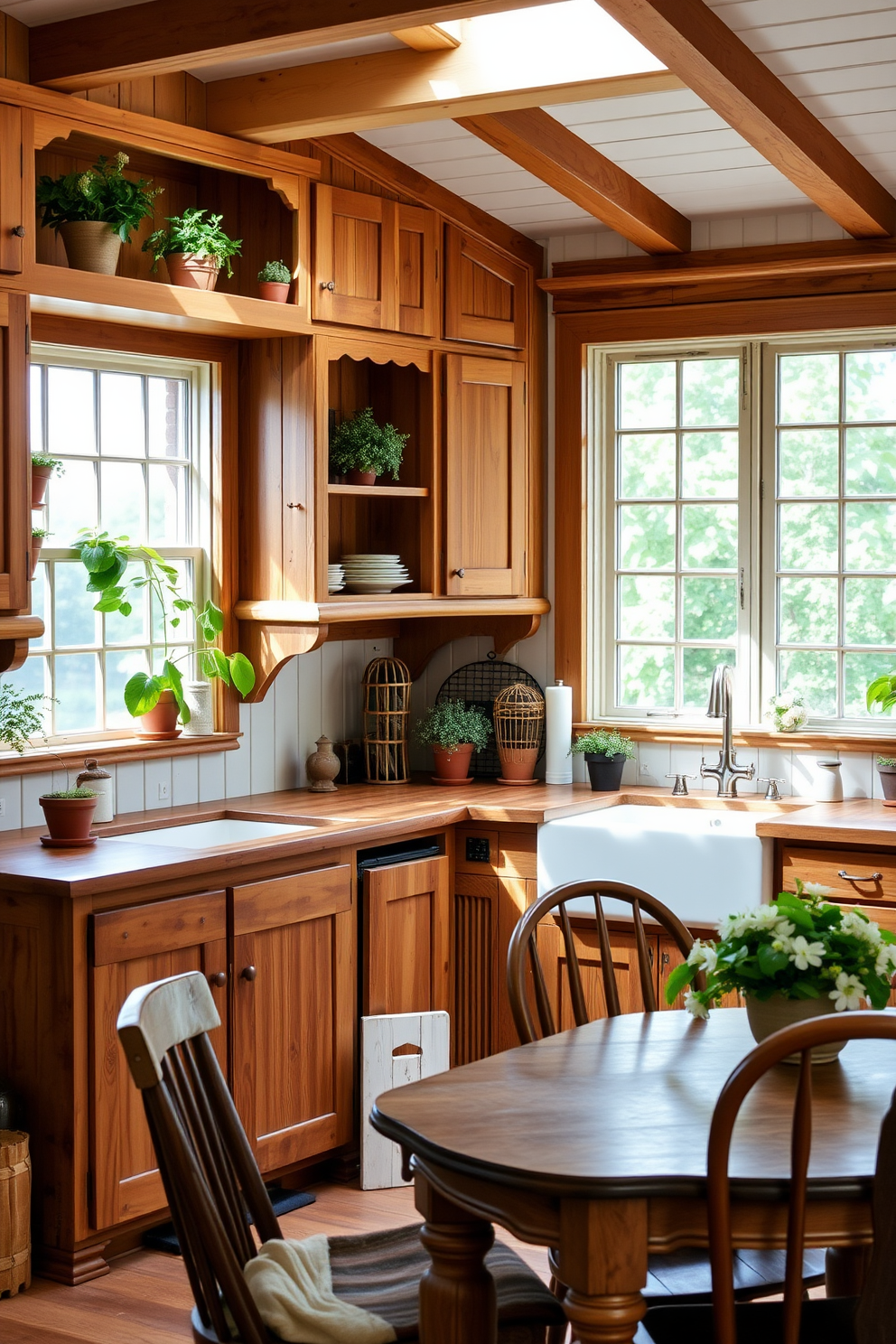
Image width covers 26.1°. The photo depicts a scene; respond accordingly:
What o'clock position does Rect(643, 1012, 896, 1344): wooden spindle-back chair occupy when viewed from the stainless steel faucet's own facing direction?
The wooden spindle-back chair is roughly at 12 o'clock from the stainless steel faucet.

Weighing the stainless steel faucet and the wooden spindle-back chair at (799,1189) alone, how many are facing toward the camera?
1

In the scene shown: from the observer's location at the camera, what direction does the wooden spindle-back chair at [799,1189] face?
facing away from the viewer and to the left of the viewer

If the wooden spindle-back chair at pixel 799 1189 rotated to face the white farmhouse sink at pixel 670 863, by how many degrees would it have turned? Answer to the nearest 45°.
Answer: approximately 45° to its right

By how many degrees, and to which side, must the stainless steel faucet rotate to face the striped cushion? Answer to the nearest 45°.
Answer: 0° — it already faces it

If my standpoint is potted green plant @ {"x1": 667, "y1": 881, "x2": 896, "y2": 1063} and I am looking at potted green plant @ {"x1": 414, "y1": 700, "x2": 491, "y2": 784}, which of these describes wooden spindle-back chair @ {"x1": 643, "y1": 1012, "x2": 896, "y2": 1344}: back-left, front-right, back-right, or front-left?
back-left

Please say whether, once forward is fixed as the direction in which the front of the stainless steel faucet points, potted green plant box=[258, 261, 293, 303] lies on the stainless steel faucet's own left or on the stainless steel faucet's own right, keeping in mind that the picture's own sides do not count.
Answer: on the stainless steel faucet's own right

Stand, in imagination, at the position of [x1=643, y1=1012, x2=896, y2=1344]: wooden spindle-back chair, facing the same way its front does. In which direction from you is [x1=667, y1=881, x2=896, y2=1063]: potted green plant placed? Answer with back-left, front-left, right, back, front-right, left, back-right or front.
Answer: front-right

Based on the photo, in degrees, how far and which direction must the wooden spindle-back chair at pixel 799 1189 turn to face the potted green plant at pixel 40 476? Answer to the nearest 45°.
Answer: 0° — it already faces it

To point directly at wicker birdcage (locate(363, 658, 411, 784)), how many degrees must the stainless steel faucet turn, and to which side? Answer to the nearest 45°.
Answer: approximately 90° to its right

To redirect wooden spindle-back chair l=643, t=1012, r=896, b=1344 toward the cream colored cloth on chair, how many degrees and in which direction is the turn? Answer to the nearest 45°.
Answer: approximately 45° to its left
